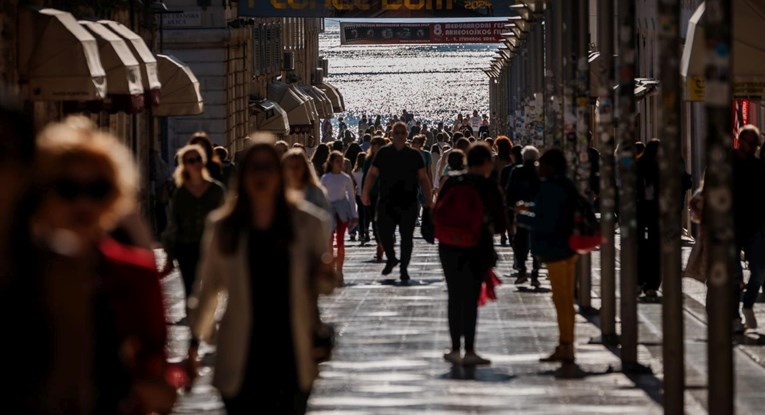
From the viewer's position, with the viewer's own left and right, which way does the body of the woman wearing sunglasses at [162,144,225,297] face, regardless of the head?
facing the viewer

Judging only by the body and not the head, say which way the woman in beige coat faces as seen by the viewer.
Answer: toward the camera

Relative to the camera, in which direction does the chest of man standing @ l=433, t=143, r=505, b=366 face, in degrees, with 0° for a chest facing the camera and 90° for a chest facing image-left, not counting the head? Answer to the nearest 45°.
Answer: approximately 225°

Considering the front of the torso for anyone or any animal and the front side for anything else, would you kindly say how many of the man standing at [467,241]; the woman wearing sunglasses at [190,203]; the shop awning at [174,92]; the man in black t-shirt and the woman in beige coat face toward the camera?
3

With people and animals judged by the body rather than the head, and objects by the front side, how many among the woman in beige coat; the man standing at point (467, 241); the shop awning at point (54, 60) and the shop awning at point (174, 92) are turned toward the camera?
1

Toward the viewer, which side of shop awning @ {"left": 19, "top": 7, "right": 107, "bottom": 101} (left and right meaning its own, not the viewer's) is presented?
right

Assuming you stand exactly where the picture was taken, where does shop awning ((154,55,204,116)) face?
facing to the right of the viewer

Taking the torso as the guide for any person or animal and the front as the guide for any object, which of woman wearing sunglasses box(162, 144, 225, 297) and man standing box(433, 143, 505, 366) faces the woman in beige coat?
the woman wearing sunglasses

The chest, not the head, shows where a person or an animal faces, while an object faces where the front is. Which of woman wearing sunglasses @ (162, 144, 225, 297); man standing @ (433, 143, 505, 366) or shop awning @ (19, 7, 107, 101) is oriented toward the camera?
the woman wearing sunglasses

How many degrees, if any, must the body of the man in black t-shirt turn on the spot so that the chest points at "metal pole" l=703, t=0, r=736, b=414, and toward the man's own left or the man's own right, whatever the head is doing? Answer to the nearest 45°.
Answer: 0° — they already face it
